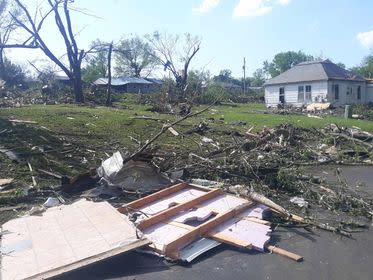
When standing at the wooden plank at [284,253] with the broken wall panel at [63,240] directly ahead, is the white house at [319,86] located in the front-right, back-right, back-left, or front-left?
back-right

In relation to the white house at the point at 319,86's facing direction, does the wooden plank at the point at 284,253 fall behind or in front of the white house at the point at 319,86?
in front

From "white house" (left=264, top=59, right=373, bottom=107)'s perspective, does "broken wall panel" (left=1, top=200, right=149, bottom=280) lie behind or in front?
in front

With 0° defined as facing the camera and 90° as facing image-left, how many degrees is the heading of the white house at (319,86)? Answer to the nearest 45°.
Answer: approximately 45°
